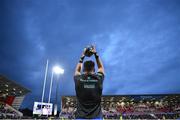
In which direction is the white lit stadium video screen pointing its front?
toward the camera

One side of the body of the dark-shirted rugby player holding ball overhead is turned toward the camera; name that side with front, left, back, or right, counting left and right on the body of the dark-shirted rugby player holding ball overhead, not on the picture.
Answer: back

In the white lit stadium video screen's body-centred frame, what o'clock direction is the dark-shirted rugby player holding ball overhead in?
The dark-shirted rugby player holding ball overhead is roughly at 12 o'clock from the white lit stadium video screen.

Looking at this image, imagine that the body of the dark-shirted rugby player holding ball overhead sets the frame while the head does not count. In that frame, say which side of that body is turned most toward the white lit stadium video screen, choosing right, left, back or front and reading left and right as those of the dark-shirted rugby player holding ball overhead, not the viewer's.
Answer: front

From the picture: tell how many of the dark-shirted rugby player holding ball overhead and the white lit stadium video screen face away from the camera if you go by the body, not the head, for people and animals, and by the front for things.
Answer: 1

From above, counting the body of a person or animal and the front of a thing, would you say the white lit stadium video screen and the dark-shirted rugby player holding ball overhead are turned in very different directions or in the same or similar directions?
very different directions

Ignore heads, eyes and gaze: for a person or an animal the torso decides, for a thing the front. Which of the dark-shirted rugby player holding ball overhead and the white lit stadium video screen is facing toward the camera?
the white lit stadium video screen
